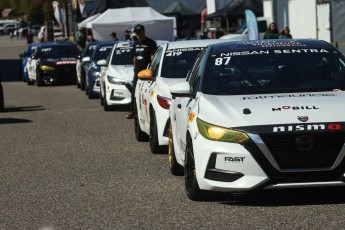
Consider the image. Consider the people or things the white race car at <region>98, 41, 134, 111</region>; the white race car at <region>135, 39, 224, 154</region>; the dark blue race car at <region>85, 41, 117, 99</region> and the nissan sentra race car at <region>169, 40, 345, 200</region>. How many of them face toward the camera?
4

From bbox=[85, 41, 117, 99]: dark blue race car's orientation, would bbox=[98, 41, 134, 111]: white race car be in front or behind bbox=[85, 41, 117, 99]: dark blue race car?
in front

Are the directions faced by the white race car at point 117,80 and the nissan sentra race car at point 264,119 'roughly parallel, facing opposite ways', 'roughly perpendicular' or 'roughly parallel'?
roughly parallel

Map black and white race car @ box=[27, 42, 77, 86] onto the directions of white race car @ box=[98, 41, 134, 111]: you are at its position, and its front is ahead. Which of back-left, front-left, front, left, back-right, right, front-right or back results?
back

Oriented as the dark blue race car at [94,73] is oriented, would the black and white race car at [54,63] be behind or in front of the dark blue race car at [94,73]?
behind

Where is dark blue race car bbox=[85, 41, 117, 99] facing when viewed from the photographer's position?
facing the viewer

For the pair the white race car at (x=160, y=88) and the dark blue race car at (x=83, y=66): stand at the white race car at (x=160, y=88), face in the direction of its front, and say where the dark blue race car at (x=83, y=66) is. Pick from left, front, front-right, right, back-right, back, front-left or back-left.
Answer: back

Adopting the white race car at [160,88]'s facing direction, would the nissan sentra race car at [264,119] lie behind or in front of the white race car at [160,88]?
in front

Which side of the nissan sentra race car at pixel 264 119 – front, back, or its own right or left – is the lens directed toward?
front

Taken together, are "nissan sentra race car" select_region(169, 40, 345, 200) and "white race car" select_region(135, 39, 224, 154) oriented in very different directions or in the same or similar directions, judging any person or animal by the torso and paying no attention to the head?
same or similar directions

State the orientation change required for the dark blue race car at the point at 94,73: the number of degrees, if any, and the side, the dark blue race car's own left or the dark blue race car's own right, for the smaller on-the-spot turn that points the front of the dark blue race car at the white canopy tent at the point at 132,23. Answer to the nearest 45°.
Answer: approximately 180°
